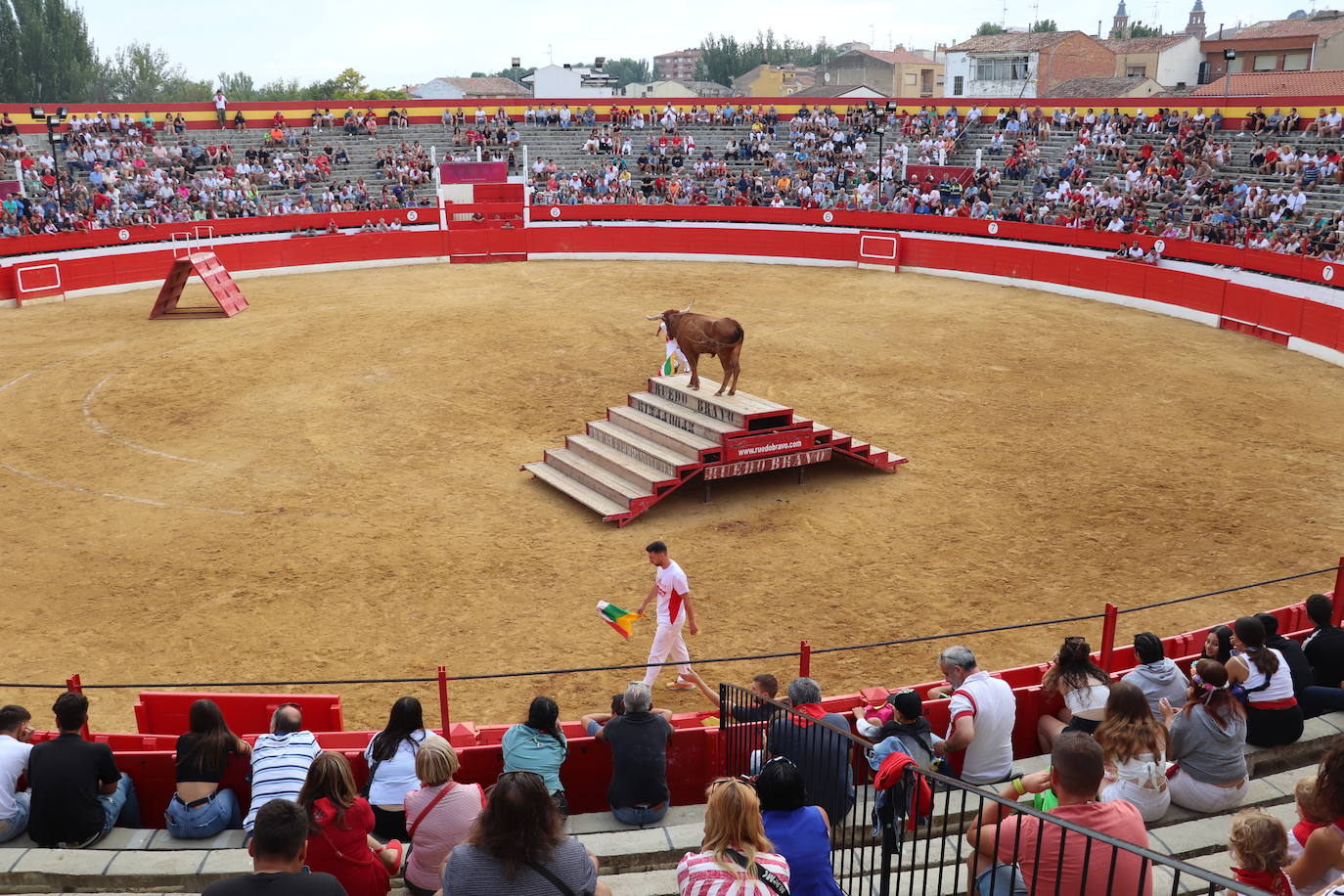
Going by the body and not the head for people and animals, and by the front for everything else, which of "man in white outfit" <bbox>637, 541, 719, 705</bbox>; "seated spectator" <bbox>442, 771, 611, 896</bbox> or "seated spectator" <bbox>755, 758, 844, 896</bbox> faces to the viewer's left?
the man in white outfit

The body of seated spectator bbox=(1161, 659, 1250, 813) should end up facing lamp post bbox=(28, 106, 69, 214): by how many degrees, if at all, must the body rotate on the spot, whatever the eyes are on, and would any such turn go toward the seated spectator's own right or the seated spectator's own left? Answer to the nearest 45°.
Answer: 0° — they already face it

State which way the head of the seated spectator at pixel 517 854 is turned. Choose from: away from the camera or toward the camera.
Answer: away from the camera

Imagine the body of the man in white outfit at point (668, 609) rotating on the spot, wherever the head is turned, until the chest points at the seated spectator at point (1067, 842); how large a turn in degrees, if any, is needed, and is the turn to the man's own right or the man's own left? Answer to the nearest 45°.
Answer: approximately 90° to the man's own left

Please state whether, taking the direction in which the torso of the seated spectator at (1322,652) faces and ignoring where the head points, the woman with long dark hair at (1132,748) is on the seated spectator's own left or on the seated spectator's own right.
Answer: on the seated spectator's own left

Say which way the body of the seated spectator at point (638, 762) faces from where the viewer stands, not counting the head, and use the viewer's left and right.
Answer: facing away from the viewer

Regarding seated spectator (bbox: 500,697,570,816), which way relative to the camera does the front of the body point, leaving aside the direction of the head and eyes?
away from the camera

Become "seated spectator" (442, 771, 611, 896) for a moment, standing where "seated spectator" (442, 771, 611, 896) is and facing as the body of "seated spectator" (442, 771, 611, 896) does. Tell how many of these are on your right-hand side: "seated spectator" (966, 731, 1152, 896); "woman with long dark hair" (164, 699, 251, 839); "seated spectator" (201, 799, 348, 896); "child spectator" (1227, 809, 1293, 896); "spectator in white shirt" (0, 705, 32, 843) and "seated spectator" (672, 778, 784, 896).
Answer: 3

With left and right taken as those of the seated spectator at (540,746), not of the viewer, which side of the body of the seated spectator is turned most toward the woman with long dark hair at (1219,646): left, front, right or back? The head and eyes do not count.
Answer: right

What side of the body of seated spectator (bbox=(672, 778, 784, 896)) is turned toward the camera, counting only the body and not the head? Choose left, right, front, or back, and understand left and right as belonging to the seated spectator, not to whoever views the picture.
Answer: back

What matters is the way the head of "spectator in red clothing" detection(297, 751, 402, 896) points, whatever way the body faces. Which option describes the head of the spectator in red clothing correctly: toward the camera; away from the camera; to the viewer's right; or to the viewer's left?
away from the camera

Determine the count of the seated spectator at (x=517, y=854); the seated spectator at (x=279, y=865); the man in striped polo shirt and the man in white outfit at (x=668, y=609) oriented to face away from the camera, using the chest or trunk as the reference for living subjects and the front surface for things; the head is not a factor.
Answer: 3

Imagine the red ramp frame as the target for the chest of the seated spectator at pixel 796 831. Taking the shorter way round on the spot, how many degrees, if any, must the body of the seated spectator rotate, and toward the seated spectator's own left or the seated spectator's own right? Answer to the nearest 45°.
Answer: approximately 45° to the seated spectator's own left

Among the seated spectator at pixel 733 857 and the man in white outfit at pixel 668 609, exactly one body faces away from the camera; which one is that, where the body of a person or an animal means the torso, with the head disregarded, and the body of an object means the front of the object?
the seated spectator
